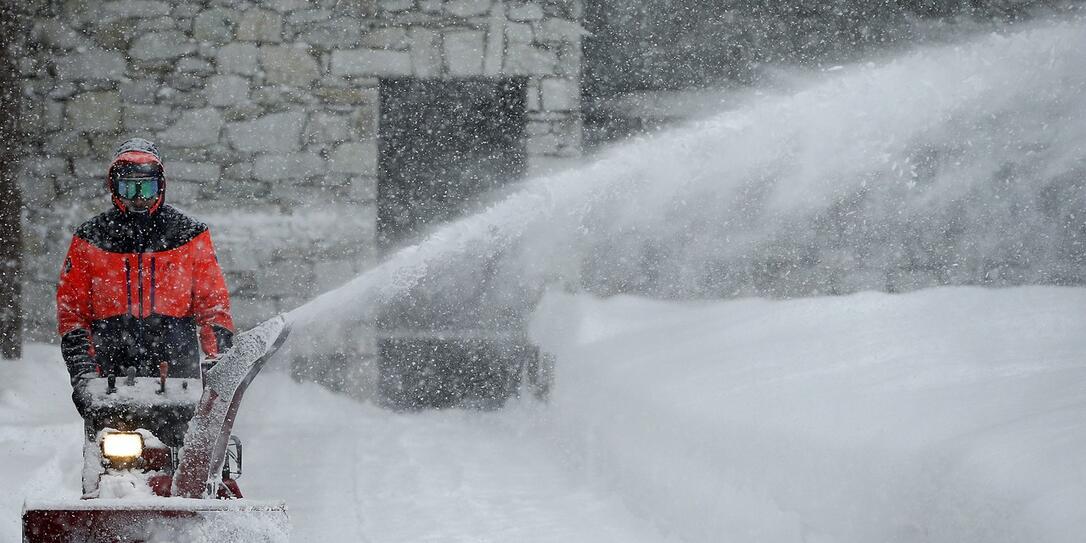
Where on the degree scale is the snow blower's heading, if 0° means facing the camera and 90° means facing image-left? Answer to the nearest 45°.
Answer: approximately 0°

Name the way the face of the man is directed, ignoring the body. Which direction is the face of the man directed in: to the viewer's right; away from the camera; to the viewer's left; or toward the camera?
toward the camera

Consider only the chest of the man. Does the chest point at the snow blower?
yes

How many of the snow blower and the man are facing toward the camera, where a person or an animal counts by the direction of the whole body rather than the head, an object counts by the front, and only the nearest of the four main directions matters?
2

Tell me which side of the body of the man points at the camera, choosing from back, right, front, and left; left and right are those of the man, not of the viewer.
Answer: front

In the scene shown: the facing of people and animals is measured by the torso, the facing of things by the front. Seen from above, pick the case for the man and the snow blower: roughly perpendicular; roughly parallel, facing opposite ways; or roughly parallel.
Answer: roughly parallel

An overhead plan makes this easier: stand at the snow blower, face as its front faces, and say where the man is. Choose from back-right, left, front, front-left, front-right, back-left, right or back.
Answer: back
